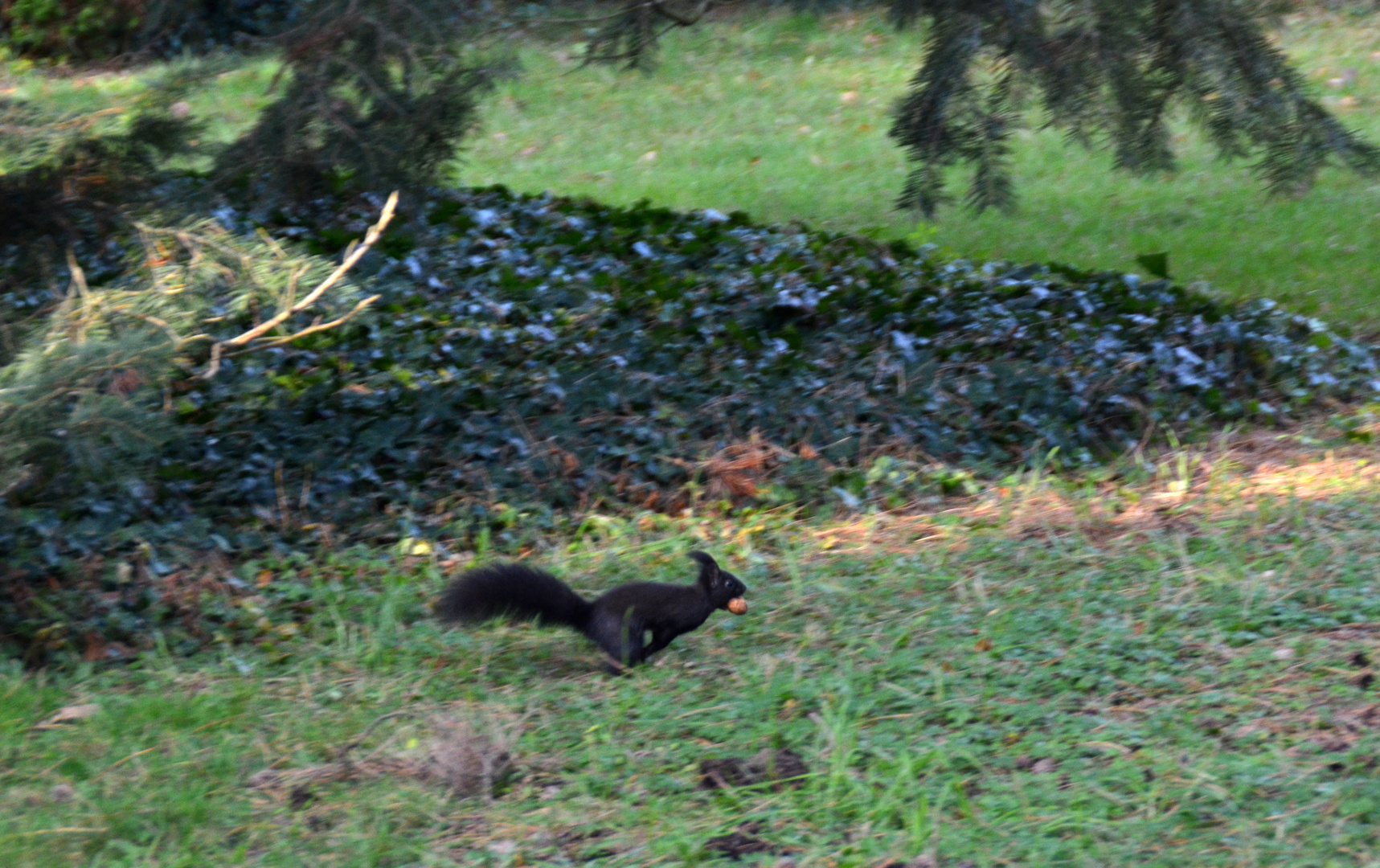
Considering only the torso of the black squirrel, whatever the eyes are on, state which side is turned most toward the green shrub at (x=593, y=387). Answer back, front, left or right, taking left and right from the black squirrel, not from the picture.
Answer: left

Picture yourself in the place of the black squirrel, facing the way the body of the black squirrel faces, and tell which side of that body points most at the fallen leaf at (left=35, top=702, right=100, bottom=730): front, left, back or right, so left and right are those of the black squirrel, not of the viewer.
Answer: back

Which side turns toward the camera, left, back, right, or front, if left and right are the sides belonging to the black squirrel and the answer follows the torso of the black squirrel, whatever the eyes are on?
right
